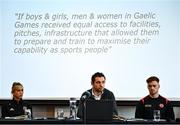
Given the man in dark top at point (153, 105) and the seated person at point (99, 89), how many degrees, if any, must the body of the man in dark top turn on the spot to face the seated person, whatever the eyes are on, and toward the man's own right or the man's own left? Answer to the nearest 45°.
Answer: approximately 90° to the man's own right

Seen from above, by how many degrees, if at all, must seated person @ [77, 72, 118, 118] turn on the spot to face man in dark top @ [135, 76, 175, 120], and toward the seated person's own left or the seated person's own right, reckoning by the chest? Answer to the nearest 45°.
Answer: approximately 90° to the seated person's own left

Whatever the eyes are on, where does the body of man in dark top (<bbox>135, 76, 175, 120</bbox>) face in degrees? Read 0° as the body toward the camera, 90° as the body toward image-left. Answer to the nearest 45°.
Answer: approximately 0°

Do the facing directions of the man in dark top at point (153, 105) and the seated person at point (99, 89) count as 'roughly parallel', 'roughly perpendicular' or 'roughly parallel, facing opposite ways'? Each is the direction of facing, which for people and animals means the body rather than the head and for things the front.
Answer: roughly parallel

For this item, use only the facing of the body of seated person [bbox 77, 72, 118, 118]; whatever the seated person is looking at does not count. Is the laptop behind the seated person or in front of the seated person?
in front

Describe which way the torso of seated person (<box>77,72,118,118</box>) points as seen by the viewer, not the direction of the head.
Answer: toward the camera

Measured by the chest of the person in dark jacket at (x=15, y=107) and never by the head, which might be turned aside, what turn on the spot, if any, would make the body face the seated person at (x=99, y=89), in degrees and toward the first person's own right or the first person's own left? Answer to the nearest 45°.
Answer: approximately 45° to the first person's own left

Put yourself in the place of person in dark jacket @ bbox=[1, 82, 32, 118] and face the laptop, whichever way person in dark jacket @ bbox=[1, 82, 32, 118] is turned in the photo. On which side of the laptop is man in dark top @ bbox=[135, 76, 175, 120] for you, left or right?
left

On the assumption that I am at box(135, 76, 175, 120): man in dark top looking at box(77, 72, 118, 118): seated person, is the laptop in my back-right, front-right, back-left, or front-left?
front-left

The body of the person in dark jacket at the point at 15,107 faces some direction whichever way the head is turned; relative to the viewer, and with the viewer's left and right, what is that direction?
facing the viewer and to the right of the viewer

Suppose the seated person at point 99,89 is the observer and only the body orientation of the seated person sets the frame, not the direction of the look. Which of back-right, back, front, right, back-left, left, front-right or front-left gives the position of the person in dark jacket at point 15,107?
right

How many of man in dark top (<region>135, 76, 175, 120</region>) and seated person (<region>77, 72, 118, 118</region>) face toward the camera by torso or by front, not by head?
2
